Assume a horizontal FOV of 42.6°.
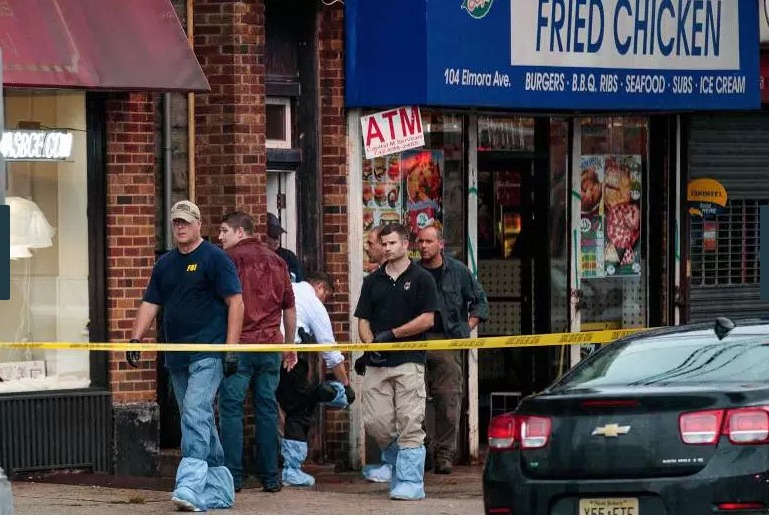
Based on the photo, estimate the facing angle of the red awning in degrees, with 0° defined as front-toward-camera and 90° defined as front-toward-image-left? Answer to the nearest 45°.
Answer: approximately 0°

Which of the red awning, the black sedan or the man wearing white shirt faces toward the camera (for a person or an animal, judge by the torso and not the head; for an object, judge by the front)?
the red awning

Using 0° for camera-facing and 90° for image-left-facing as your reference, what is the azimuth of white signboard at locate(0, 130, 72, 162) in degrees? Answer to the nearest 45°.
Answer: approximately 0°

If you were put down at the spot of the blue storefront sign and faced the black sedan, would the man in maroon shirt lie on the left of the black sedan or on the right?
right

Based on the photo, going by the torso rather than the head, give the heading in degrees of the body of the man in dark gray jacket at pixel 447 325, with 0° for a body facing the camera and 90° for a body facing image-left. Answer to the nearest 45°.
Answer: approximately 45°

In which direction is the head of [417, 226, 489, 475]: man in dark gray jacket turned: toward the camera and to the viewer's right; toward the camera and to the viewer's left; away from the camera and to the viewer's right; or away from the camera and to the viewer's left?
toward the camera and to the viewer's left

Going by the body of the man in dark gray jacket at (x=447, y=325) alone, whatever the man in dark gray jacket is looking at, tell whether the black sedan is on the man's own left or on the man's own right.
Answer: on the man's own left

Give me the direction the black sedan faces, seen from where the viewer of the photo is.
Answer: facing away from the viewer and to the right of the viewer

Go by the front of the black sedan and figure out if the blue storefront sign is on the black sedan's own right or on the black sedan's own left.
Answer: on the black sedan's own left
